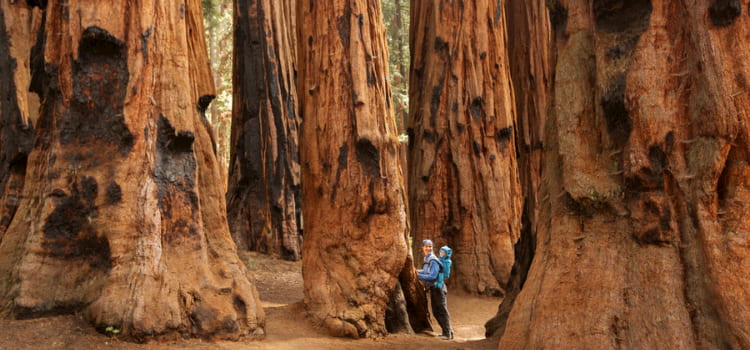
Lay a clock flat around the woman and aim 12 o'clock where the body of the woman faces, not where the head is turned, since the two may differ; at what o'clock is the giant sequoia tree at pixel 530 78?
The giant sequoia tree is roughly at 4 o'clock from the woman.

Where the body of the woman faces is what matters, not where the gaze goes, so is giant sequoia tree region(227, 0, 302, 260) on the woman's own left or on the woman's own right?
on the woman's own right

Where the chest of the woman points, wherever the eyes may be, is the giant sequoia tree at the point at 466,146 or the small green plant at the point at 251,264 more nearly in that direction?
the small green plant

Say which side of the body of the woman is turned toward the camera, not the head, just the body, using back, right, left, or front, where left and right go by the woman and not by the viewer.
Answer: left

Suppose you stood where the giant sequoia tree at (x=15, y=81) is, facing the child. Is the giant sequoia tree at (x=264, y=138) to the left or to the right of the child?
left

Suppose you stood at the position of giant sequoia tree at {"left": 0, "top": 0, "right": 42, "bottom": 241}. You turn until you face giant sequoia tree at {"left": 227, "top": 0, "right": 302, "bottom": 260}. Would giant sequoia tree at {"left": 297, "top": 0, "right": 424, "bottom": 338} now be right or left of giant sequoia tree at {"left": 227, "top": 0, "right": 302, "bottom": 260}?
right

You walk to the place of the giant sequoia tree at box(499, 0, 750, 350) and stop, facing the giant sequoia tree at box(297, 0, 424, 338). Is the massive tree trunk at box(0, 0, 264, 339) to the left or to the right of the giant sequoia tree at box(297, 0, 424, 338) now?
left

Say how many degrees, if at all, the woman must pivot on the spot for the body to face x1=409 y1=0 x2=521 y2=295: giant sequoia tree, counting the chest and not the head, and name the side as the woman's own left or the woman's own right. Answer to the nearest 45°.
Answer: approximately 90° to the woman's own right

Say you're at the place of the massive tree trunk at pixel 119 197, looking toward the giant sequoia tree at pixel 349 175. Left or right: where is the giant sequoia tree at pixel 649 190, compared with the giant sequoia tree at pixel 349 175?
right
